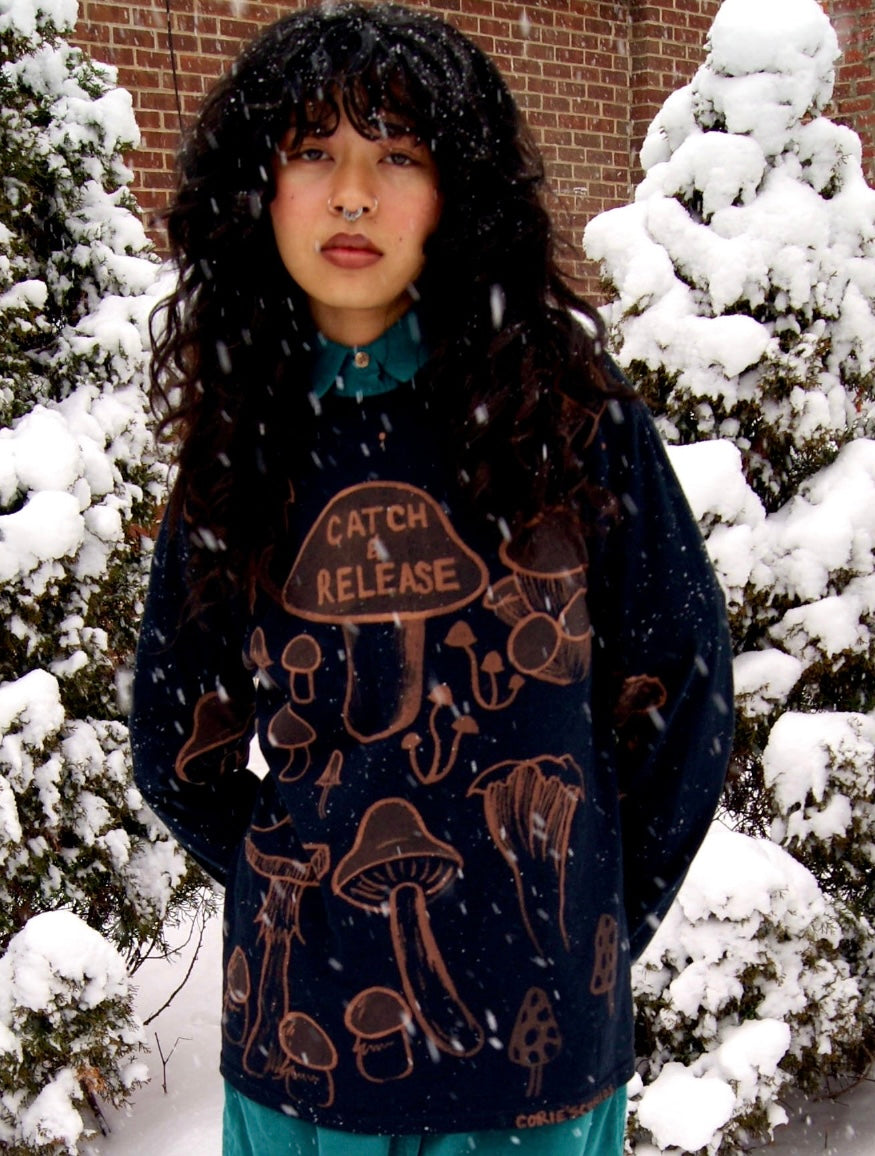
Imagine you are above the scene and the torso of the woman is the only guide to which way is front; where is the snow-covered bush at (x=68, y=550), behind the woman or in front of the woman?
behind

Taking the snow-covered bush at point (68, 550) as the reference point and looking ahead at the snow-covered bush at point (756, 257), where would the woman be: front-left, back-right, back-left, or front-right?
front-right

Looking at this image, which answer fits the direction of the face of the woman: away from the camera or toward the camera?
toward the camera

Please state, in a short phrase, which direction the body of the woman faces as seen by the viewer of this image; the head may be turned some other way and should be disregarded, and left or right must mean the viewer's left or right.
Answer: facing the viewer

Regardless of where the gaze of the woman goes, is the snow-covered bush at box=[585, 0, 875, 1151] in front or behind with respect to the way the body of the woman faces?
behind
